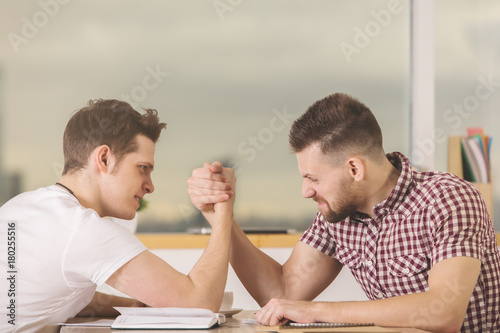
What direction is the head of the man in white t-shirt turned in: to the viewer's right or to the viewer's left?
to the viewer's right

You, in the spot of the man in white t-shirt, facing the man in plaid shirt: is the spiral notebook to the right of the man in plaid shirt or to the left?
right

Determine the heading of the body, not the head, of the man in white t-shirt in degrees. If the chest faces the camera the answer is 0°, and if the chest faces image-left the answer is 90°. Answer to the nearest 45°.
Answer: approximately 270°

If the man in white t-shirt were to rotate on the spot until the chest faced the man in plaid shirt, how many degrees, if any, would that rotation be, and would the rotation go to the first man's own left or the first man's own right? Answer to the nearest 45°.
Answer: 0° — they already face them

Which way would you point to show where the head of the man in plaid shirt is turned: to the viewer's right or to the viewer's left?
to the viewer's left

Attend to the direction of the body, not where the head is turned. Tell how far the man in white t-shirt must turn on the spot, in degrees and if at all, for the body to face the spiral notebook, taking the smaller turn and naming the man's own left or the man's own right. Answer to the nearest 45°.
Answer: approximately 45° to the man's own right
